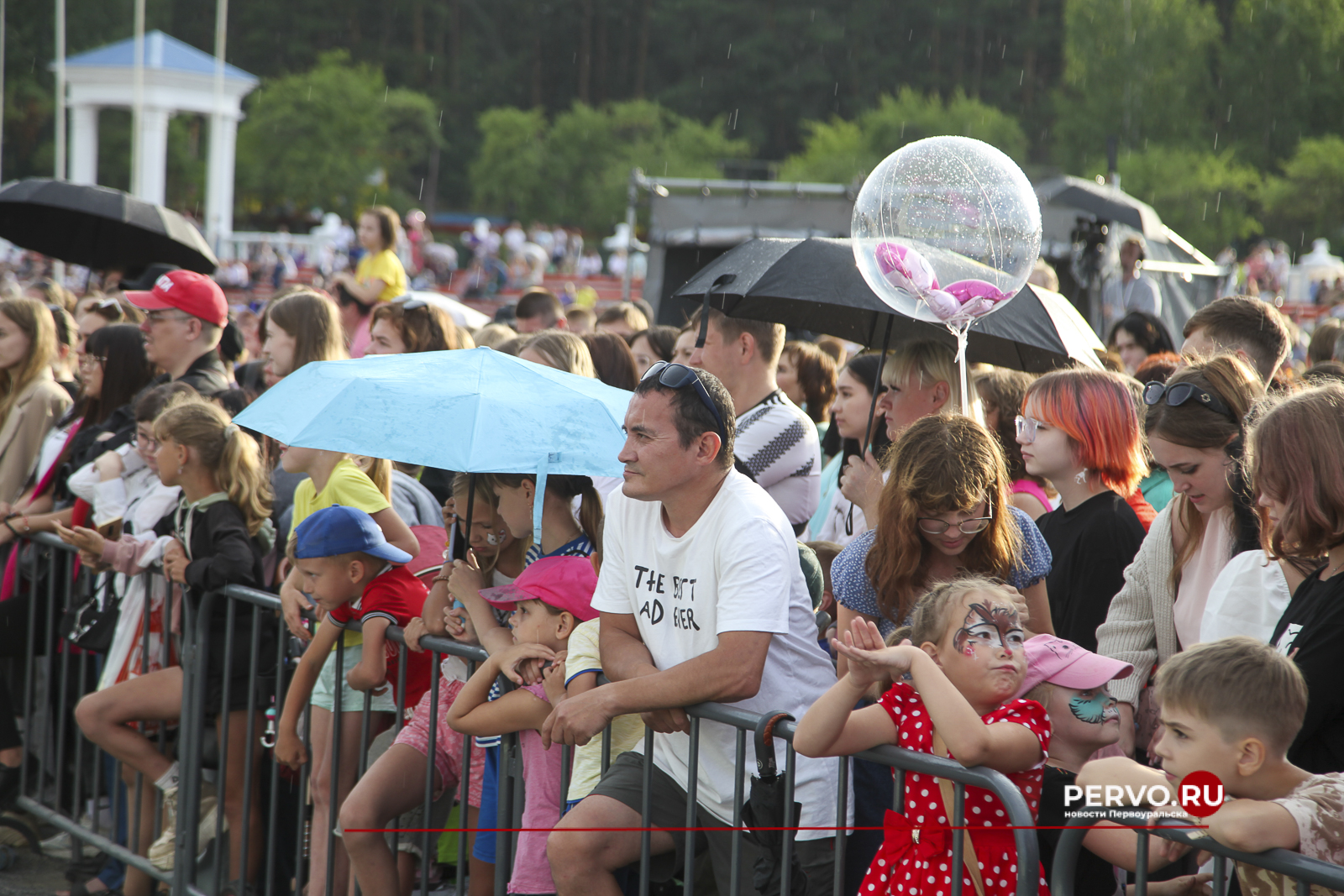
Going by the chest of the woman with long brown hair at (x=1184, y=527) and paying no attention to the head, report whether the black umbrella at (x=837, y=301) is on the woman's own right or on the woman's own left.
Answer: on the woman's own right

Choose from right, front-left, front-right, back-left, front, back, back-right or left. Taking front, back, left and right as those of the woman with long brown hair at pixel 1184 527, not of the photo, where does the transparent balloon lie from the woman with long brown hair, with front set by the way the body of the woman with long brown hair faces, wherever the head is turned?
right

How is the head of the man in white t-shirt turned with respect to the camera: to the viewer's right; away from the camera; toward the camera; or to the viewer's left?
to the viewer's left

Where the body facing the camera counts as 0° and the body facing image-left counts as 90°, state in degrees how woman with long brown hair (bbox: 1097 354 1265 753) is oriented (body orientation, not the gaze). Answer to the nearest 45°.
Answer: approximately 45°

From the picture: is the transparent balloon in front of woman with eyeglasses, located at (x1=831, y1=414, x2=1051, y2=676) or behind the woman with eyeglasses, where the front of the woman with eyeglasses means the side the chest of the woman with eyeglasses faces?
behind

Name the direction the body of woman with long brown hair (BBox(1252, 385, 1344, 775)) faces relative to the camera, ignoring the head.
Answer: to the viewer's left

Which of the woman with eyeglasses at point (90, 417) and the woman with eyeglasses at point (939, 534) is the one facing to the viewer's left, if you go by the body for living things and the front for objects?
the woman with eyeglasses at point (90, 417)

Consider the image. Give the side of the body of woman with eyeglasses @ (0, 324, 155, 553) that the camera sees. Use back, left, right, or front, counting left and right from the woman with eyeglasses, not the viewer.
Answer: left
